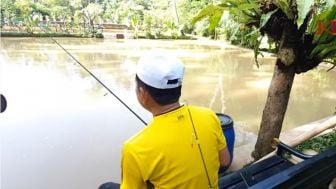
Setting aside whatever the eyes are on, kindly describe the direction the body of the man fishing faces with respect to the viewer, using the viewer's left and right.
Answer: facing away from the viewer and to the left of the viewer

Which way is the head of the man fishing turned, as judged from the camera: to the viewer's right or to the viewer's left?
to the viewer's left

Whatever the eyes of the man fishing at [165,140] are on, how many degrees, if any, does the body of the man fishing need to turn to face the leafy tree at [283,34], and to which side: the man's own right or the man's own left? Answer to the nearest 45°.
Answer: approximately 90° to the man's own right
